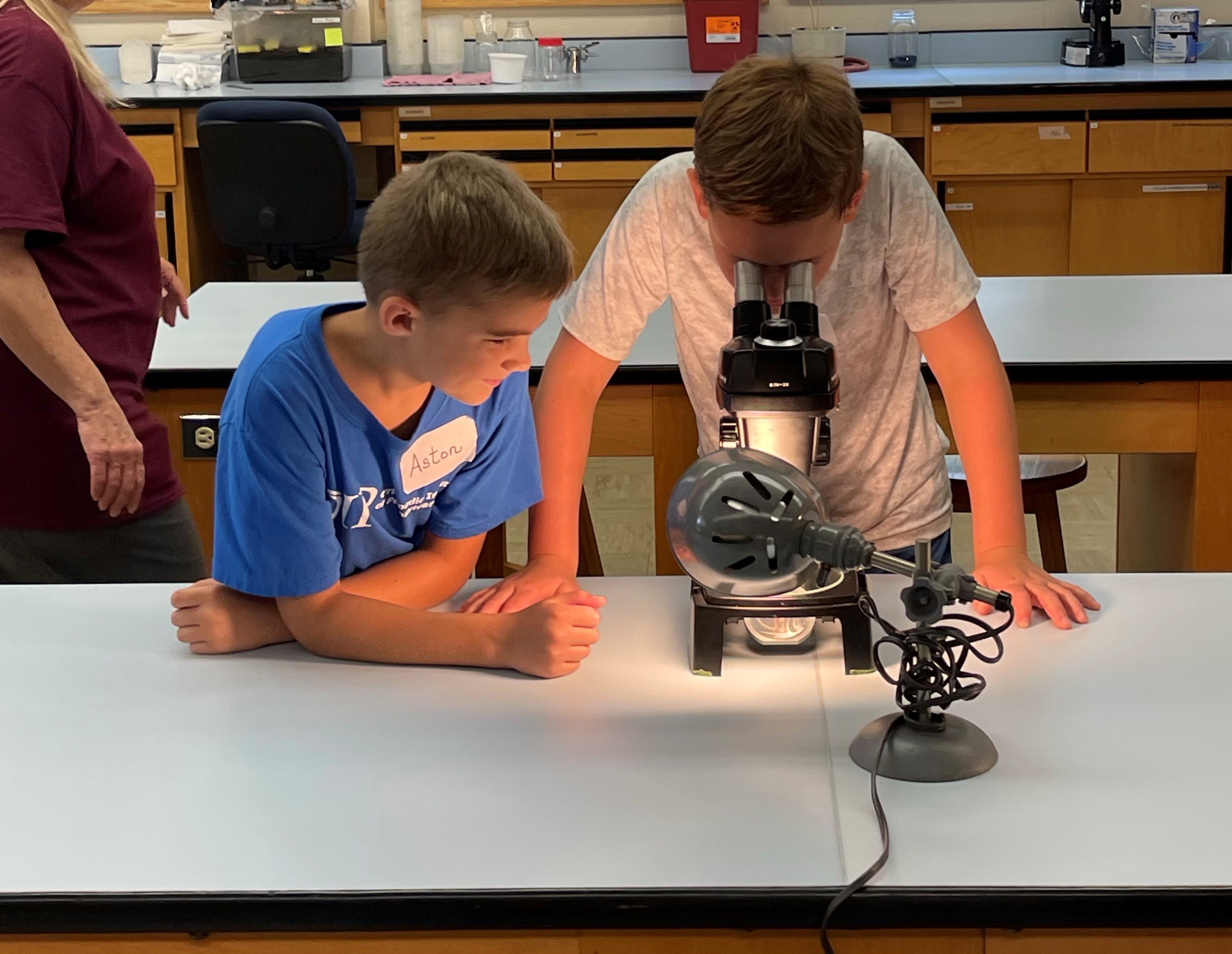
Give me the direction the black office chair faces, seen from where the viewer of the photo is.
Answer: facing away from the viewer and to the right of the viewer

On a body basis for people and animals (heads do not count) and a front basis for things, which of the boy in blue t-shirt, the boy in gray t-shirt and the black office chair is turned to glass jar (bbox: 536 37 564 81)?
the black office chair

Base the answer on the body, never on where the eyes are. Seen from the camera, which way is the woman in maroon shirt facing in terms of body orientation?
to the viewer's right

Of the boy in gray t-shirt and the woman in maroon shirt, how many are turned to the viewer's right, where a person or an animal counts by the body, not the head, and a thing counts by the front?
1

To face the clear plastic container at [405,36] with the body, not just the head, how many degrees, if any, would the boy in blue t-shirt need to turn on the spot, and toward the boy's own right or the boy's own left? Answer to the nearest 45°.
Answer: approximately 135° to the boy's own left

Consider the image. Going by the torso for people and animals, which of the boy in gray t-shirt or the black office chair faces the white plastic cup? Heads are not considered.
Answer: the black office chair

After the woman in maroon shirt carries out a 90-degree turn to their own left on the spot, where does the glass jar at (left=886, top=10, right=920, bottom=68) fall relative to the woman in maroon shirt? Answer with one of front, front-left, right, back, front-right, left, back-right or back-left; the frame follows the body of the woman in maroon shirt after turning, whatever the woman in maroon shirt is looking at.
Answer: front-right

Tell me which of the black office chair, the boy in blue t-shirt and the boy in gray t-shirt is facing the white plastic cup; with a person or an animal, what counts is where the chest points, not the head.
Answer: the black office chair

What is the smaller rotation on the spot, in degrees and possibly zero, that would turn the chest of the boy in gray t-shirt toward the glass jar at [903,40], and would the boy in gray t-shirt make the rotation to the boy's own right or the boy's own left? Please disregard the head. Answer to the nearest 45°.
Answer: approximately 180°

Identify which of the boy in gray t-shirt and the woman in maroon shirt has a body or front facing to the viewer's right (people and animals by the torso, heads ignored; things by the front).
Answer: the woman in maroon shirt

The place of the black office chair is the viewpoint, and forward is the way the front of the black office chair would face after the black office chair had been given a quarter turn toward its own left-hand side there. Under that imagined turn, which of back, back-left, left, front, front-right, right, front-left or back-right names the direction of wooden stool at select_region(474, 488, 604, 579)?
back-left

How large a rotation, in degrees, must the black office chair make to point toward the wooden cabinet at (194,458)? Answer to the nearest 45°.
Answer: approximately 135° to its right

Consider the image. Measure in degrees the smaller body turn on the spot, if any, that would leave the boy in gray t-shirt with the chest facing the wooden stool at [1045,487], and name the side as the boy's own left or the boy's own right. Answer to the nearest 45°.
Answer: approximately 180°

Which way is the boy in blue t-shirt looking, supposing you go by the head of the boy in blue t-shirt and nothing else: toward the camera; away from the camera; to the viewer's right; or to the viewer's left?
to the viewer's right
